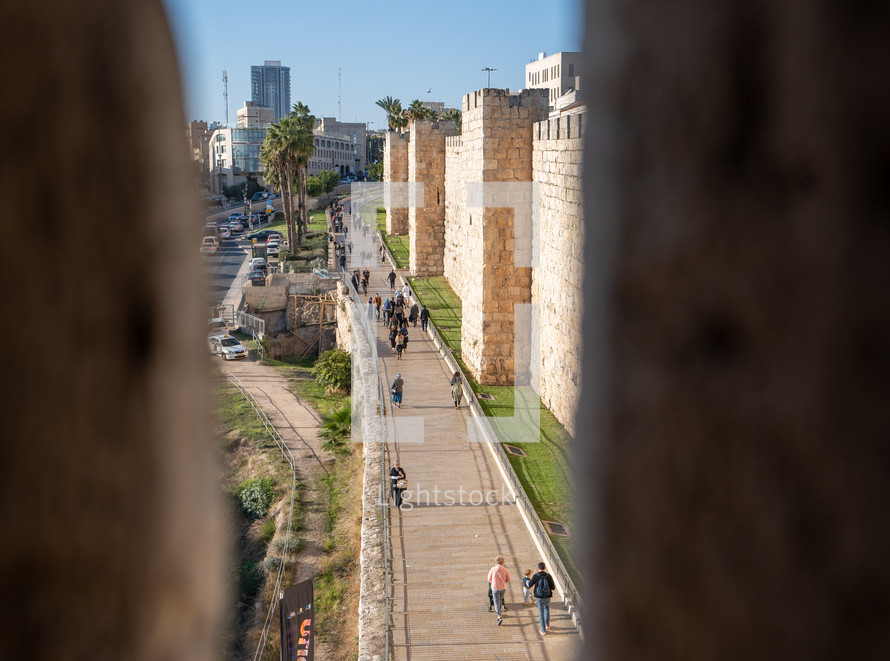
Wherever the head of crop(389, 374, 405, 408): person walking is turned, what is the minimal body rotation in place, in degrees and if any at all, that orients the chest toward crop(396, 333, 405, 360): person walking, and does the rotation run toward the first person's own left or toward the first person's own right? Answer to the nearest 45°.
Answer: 0° — they already face them

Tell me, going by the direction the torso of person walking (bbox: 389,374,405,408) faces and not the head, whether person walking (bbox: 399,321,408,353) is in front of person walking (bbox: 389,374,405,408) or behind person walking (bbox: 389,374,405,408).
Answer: in front

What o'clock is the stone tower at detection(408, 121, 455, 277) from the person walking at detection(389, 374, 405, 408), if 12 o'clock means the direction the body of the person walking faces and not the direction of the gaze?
The stone tower is roughly at 12 o'clock from the person walking.

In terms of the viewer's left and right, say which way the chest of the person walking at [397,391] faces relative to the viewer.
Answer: facing away from the viewer

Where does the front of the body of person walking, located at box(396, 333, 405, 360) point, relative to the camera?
away from the camera

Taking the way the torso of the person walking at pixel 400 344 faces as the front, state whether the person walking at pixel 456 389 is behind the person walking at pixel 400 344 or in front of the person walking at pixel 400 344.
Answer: behind

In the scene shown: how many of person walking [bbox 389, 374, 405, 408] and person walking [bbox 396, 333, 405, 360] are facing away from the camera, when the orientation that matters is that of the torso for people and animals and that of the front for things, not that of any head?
2
